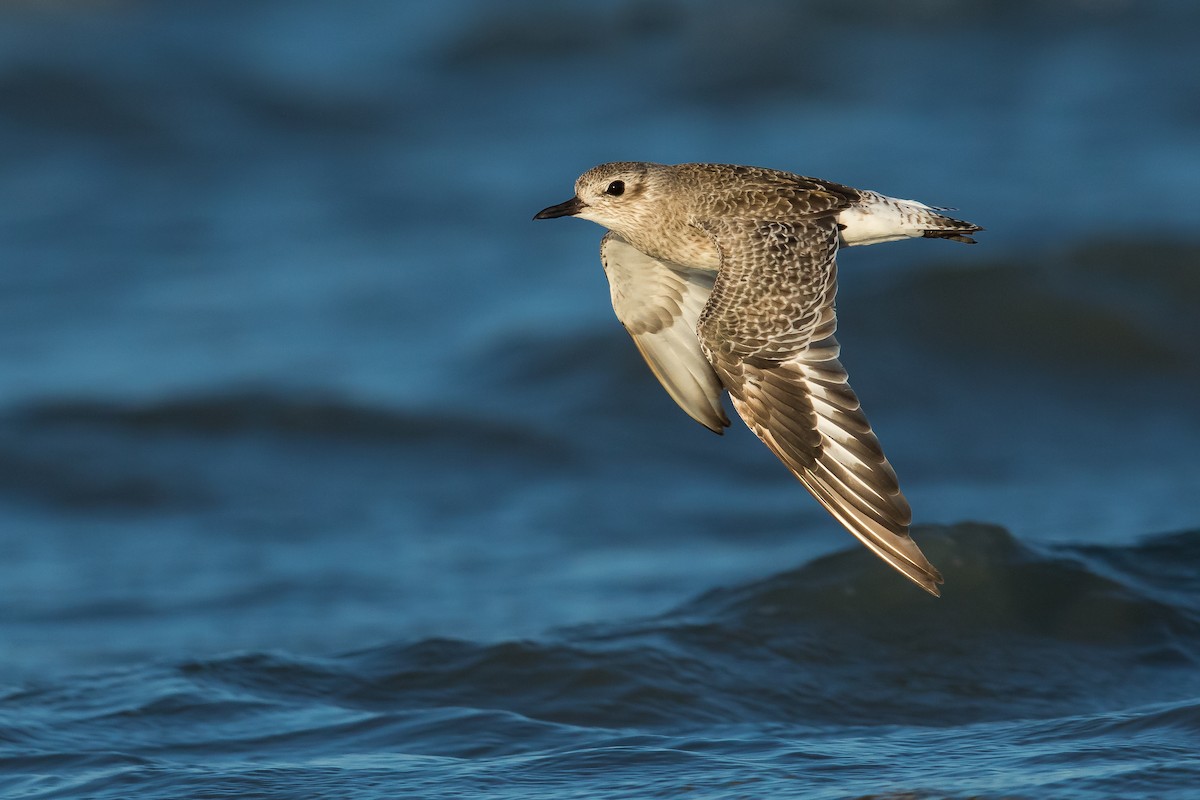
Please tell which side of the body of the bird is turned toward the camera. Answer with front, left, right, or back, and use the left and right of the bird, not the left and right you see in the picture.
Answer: left
